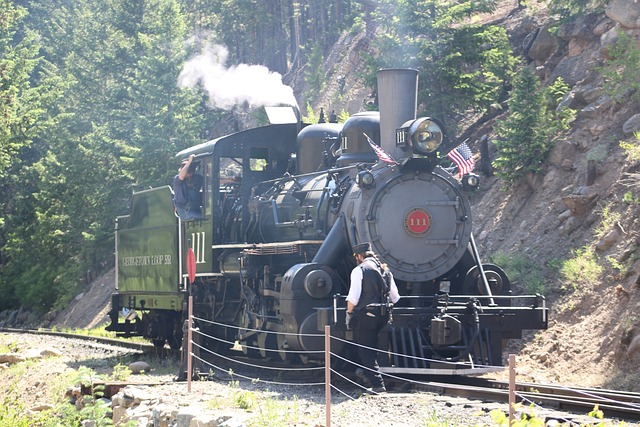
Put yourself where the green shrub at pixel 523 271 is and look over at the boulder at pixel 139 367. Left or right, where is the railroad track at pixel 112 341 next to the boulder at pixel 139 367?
right

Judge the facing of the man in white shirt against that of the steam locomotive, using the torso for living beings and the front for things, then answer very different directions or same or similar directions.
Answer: very different directions

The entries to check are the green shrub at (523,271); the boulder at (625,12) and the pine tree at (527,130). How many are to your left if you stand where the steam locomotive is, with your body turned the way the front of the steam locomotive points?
3

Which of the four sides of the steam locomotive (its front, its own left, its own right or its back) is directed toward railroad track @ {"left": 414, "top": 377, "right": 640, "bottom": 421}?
front

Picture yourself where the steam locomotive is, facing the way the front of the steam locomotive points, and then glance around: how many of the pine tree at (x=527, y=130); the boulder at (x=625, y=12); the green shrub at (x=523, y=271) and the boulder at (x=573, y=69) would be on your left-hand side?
4

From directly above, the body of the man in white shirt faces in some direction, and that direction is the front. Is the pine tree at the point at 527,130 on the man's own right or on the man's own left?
on the man's own right

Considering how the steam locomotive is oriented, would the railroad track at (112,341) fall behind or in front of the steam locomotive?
behind

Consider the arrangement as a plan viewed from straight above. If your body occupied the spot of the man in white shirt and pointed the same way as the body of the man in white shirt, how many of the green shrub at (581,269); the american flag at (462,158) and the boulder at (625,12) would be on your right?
3

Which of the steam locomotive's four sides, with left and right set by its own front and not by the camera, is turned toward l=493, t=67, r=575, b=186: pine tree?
left

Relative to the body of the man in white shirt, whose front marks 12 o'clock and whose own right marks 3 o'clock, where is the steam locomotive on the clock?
The steam locomotive is roughly at 1 o'clock from the man in white shirt.

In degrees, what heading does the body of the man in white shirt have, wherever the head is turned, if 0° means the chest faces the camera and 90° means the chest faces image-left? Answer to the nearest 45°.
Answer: approximately 135°

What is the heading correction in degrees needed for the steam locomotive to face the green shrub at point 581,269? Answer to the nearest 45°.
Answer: approximately 90° to its left
